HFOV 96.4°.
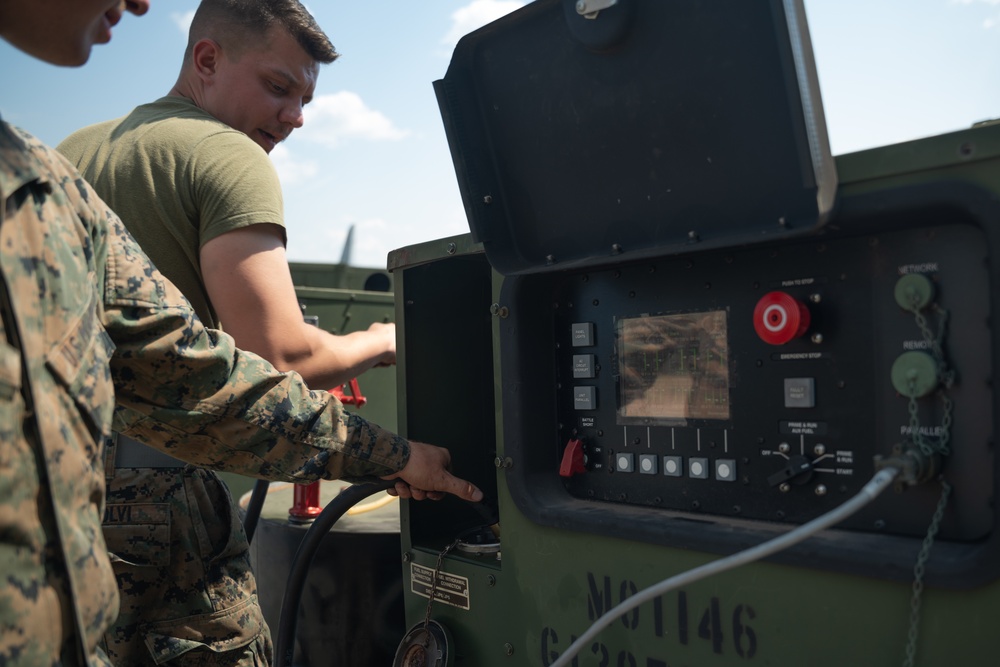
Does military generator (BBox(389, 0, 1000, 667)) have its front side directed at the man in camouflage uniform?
yes

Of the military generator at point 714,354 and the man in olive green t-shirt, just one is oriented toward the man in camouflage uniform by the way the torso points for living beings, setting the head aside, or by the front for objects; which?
the military generator

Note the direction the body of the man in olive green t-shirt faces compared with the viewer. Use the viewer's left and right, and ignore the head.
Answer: facing away from the viewer and to the right of the viewer

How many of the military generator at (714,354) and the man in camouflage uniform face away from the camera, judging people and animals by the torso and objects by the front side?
0

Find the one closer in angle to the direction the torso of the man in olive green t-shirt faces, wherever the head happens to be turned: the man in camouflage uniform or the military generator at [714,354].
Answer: the military generator

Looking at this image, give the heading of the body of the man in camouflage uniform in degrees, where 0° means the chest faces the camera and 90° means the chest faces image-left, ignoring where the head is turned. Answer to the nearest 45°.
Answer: approximately 315°

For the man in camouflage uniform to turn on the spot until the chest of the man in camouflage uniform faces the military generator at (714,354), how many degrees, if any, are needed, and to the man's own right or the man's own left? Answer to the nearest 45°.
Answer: approximately 45° to the man's own left

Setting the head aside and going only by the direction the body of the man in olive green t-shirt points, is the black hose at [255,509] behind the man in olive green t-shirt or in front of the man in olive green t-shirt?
in front

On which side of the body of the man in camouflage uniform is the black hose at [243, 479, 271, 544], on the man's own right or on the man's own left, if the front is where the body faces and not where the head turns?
on the man's own left

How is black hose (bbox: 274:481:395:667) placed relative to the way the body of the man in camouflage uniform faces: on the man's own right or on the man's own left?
on the man's own left
